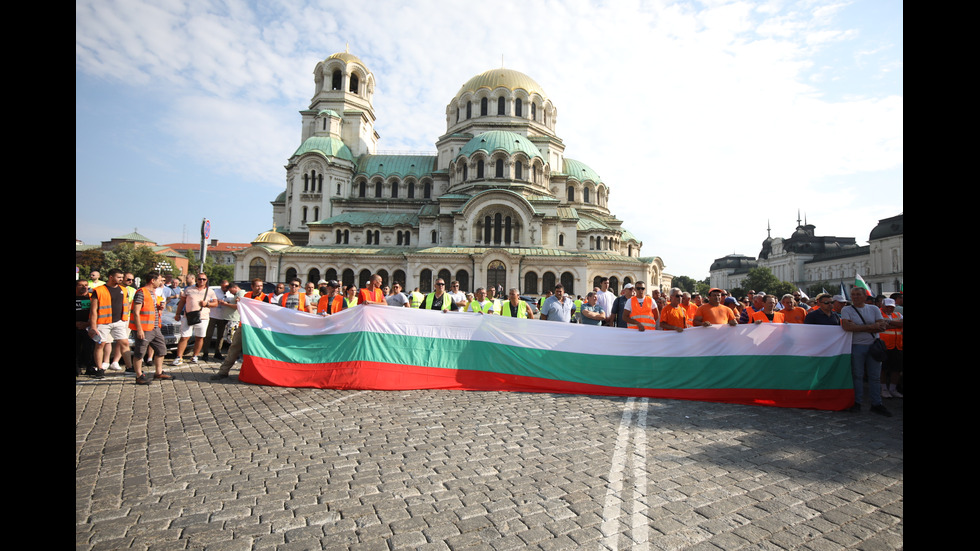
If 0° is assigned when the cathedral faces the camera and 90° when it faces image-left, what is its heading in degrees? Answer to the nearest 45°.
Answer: approximately 90°
